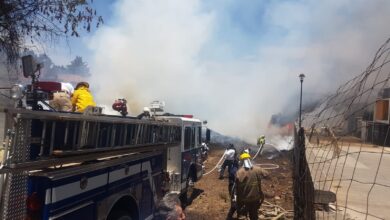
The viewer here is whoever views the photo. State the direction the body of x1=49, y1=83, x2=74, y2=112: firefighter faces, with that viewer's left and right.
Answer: facing away from the viewer and to the right of the viewer

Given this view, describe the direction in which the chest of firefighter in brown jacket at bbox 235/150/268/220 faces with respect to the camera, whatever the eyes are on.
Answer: away from the camera

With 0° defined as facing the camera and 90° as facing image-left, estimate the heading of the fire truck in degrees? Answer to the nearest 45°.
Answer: approximately 225°

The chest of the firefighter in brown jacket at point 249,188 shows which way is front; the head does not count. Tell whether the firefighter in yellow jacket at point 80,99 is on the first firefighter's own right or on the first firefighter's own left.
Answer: on the first firefighter's own left
